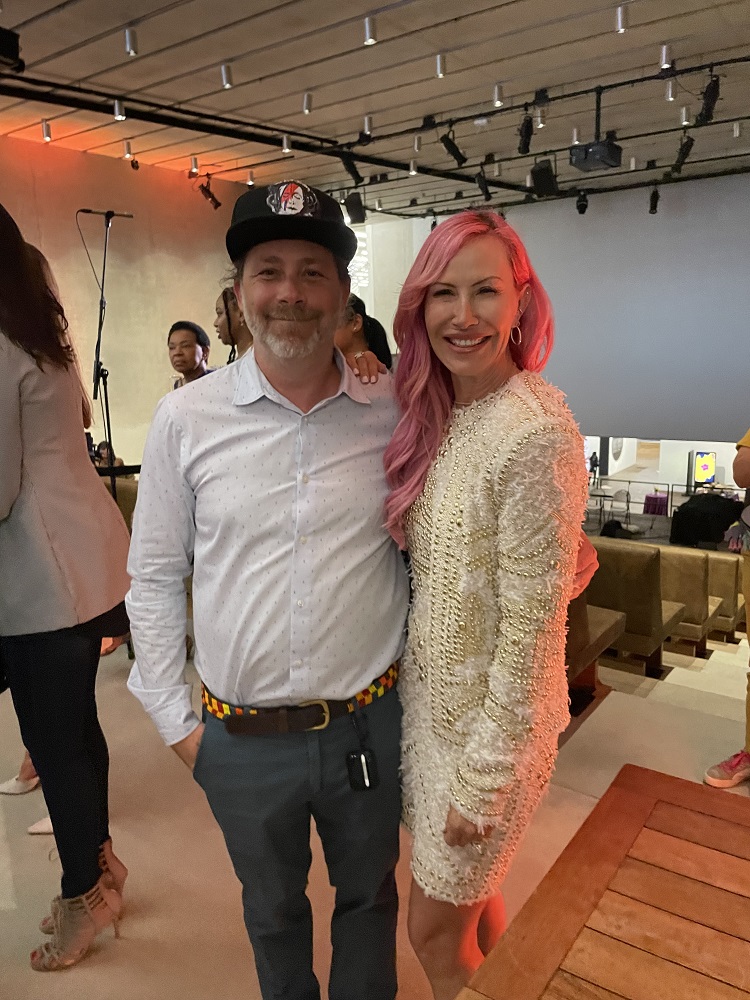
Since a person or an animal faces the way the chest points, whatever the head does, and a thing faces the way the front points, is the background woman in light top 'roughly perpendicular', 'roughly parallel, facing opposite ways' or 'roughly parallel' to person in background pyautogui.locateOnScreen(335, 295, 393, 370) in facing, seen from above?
roughly parallel

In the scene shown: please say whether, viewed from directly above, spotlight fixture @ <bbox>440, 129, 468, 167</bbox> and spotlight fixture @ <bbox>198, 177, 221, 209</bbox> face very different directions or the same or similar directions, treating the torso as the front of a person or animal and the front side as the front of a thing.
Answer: same or similar directions

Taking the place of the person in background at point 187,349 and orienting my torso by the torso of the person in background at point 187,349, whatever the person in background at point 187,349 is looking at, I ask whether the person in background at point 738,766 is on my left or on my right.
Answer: on my left

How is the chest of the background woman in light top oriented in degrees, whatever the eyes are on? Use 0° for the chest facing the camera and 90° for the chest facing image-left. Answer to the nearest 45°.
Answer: approximately 90°

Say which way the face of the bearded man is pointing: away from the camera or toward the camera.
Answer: toward the camera

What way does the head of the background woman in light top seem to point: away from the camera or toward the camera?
away from the camera

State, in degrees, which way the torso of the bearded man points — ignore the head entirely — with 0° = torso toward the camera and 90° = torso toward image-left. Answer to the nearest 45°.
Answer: approximately 0°

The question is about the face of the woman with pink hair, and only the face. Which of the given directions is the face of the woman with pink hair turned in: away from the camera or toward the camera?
toward the camera

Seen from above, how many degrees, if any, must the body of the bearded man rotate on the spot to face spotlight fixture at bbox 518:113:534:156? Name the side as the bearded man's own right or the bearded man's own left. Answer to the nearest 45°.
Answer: approximately 135° to the bearded man's own left

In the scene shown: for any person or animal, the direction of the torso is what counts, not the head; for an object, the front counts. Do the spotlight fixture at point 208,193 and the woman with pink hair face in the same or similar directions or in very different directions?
very different directions

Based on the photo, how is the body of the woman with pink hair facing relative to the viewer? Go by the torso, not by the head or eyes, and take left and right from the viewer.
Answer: facing the viewer and to the left of the viewer
